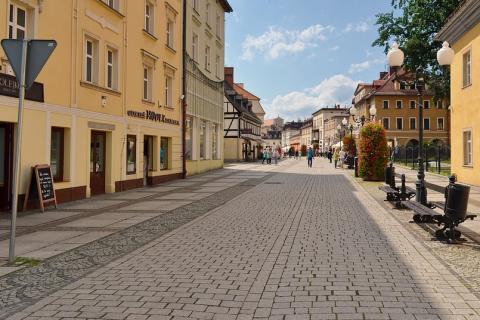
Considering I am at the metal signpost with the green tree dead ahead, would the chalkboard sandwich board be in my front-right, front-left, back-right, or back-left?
front-left

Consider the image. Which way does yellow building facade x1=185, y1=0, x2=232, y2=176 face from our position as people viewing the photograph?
facing to the right of the viewer

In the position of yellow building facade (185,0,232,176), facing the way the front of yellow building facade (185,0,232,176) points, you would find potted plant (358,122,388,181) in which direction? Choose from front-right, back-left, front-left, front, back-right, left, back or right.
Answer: front-right

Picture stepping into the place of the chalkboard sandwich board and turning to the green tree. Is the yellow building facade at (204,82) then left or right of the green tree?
left

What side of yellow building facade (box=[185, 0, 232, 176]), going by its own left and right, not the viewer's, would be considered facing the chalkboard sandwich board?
right

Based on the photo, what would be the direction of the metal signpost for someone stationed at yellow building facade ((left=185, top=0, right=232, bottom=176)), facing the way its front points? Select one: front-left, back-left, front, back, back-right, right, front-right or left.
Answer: right

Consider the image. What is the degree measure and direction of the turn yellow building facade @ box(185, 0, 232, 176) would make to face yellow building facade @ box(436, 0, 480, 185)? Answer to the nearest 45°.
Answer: approximately 45° to its right

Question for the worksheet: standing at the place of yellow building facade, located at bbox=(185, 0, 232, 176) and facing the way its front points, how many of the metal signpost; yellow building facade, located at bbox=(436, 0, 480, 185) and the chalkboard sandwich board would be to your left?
0

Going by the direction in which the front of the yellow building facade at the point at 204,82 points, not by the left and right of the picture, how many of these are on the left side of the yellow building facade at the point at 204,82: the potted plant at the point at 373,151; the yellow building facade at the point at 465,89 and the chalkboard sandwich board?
0

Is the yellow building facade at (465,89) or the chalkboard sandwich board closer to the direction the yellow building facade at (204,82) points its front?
the yellow building facade

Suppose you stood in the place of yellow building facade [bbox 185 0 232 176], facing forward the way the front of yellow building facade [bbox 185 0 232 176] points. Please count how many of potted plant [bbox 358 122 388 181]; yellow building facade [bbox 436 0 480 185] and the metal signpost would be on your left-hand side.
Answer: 0

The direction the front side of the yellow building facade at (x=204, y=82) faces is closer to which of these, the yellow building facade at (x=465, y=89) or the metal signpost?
the yellow building facade

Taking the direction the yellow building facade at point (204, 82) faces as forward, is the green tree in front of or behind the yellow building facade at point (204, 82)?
in front
